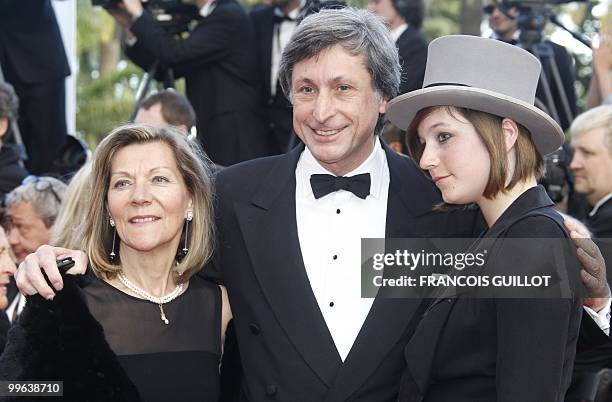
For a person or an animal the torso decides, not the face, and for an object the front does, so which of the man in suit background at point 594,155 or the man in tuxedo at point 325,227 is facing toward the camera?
the man in tuxedo

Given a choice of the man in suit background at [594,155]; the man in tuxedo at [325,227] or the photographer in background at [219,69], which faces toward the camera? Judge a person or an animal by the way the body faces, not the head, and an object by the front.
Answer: the man in tuxedo

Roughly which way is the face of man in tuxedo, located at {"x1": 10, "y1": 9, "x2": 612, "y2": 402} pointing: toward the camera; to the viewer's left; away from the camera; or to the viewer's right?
toward the camera

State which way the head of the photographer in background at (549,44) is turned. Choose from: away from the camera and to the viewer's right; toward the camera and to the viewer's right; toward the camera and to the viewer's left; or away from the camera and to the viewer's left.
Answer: toward the camera and to the viewer's left

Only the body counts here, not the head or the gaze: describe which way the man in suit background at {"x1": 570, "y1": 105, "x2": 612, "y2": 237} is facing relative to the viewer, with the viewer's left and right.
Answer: facing to the left of the viewer

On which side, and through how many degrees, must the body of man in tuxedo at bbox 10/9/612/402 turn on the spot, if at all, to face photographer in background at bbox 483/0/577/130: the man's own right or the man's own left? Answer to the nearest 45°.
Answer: approximately 135° to the man's own left

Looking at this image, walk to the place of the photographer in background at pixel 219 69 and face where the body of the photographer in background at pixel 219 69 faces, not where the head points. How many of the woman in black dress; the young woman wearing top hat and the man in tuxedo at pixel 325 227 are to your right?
0

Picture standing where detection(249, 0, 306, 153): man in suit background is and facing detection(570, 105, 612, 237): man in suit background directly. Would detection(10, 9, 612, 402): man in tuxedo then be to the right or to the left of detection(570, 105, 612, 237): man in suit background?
right

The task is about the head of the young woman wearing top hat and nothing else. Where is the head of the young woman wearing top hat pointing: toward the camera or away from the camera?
toward the camera

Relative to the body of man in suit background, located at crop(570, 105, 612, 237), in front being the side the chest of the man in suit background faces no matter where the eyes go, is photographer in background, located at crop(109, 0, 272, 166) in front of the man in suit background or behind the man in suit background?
in front

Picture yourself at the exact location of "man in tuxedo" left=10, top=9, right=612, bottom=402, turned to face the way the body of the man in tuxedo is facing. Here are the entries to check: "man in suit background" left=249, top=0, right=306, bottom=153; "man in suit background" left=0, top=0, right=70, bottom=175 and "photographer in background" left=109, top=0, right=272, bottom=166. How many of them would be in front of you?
0

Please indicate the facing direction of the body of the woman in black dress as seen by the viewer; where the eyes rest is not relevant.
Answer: toward the camera

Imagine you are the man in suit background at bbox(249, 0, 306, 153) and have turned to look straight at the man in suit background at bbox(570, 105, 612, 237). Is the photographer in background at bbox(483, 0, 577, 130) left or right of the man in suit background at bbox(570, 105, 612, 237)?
left

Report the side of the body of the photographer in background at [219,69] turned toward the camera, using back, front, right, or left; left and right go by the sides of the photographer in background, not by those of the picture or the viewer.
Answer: left

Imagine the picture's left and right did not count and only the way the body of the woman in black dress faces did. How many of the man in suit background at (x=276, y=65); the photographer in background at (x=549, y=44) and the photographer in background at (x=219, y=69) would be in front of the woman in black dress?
0

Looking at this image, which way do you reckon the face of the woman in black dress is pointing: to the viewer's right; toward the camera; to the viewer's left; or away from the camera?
toward the camera

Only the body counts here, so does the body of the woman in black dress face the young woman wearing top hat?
no
